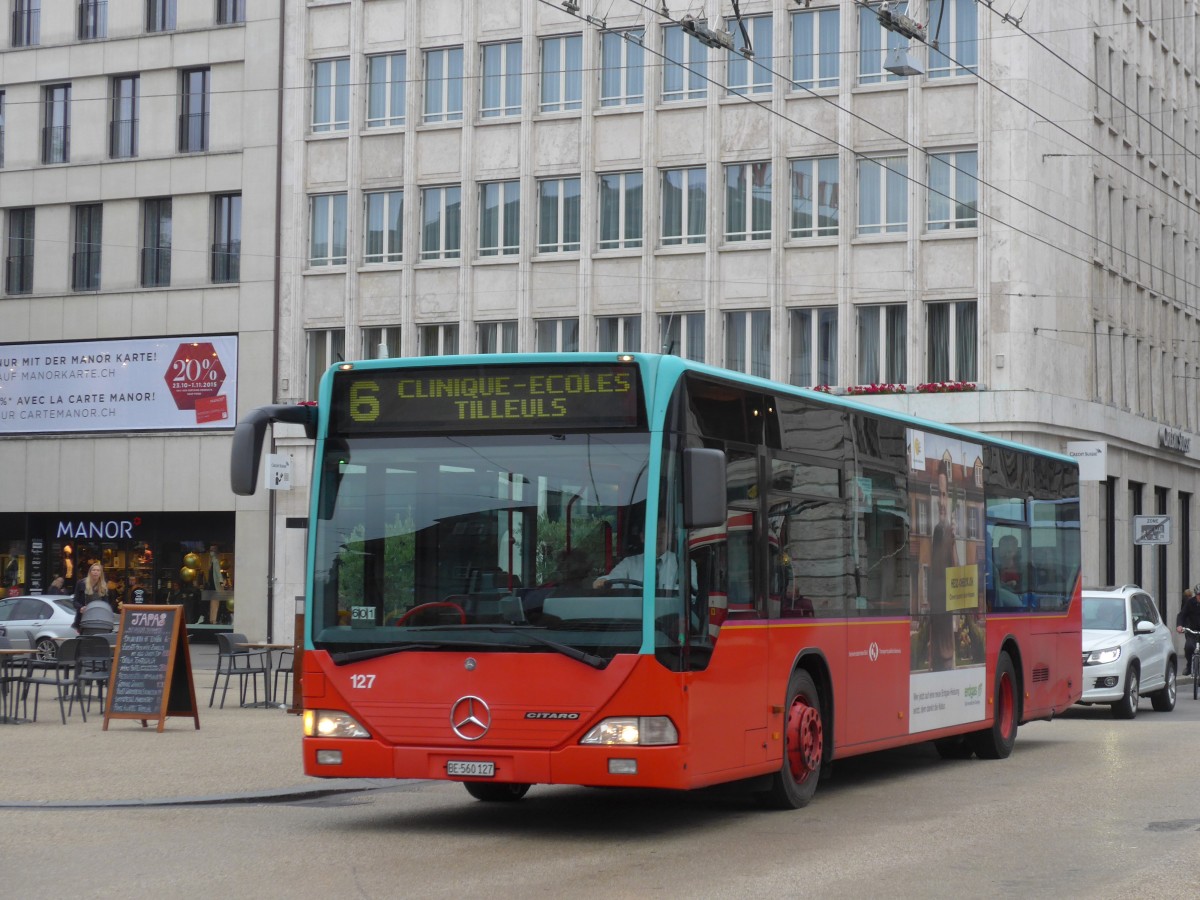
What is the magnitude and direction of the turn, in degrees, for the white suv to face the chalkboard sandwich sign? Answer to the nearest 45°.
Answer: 0° — it already faces it

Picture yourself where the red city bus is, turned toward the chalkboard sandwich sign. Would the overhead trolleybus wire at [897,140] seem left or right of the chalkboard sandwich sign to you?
right

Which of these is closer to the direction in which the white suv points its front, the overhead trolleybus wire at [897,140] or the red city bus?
the red city bus

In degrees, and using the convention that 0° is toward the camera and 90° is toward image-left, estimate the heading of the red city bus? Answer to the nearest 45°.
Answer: approximately 45°

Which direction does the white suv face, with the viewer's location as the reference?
facing the viewer and to the left of the viewer

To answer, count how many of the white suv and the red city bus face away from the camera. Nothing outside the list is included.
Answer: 0

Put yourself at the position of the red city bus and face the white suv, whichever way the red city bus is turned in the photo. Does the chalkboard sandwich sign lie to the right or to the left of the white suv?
left

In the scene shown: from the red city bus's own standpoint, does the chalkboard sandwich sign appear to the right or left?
on its right
